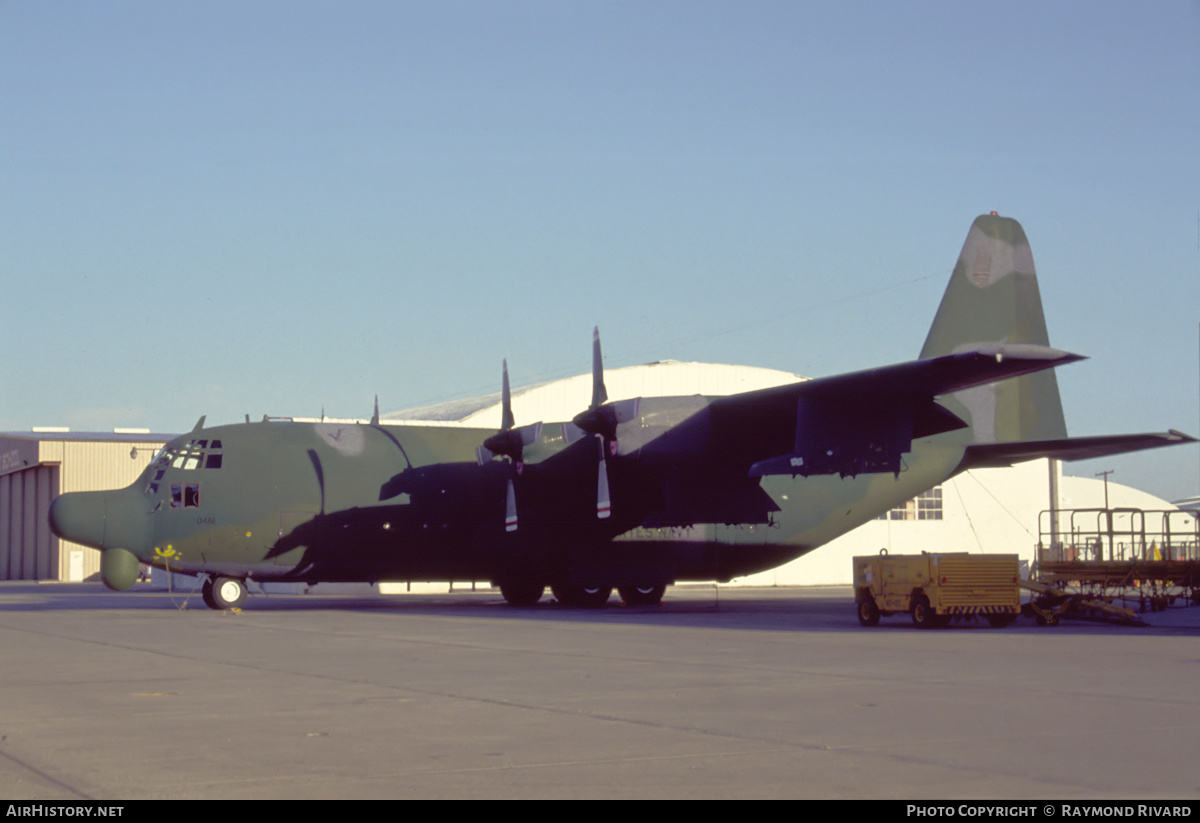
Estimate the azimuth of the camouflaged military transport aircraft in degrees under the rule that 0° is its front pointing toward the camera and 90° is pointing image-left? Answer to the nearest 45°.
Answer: approximately 45°
